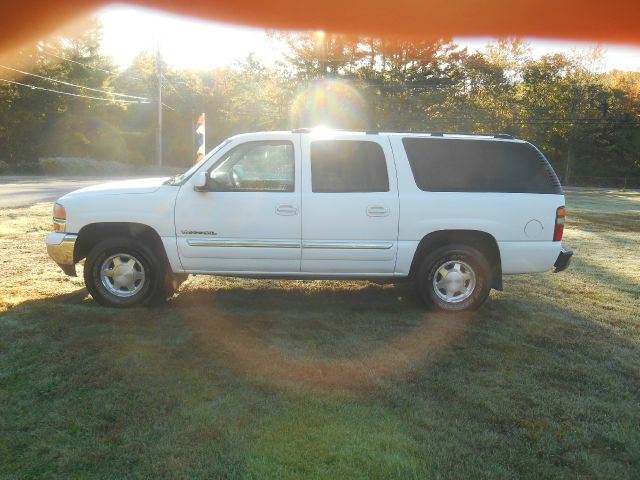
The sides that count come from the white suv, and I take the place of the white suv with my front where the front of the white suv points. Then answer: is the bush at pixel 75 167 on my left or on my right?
on my right

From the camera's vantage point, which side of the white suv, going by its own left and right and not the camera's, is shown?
left
